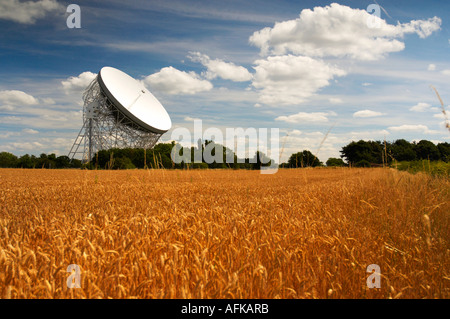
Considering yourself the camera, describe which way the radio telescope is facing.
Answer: facing the viewer and to the right of the viewer
